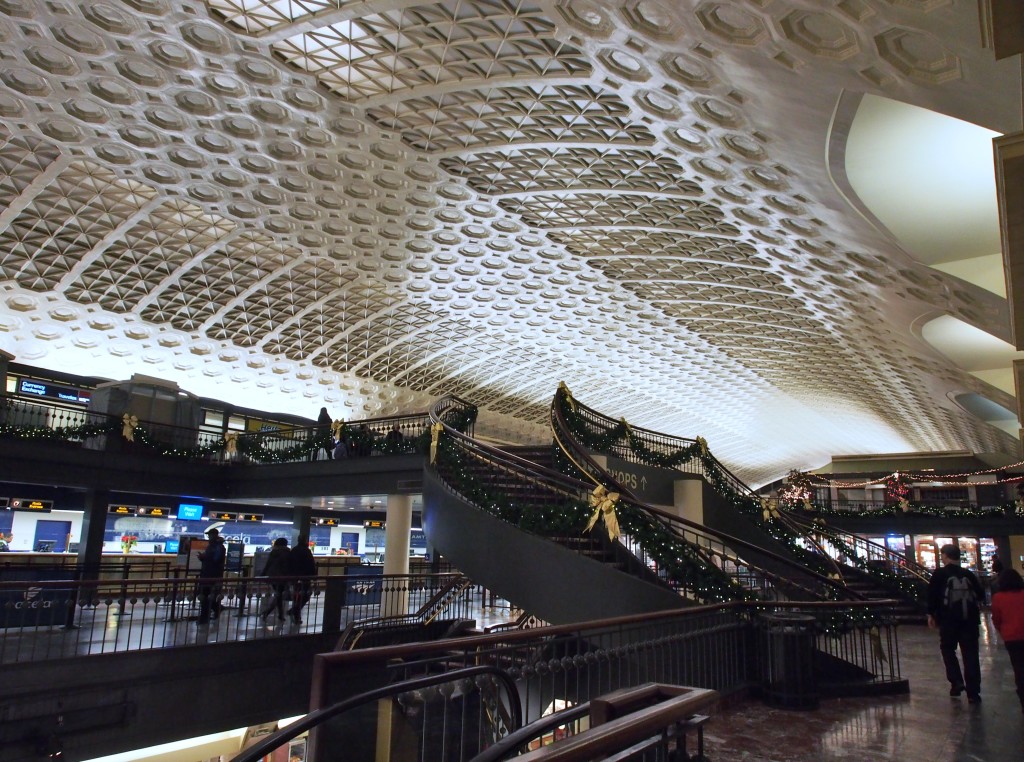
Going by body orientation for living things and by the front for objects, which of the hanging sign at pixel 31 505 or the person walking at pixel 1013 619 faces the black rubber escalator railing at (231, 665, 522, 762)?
the hanging sign

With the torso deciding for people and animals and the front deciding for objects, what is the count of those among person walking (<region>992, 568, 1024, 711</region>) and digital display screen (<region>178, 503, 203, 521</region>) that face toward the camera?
1

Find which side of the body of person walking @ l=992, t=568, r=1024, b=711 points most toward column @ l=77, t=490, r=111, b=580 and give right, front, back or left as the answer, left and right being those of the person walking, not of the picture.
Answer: left

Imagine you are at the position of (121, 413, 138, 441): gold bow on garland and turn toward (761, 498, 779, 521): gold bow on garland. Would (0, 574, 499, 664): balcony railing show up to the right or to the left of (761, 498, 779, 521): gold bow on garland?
right

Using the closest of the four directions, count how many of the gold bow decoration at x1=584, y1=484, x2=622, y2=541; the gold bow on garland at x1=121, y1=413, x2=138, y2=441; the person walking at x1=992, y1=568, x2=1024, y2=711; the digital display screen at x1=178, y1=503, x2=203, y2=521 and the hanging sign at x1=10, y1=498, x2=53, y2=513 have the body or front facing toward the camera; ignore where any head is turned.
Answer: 4

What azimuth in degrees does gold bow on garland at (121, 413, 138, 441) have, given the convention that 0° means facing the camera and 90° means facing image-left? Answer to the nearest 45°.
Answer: approximately 0°

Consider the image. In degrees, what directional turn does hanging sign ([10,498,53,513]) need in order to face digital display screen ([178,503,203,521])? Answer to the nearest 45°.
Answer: approximately 90° to its left

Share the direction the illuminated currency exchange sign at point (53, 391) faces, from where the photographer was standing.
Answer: facing the viewer and to the right of the viewer

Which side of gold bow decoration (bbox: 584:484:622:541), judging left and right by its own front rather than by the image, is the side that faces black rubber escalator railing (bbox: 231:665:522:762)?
front

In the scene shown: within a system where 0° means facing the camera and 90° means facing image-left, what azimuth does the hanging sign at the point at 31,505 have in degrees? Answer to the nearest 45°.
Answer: approximately 0°
